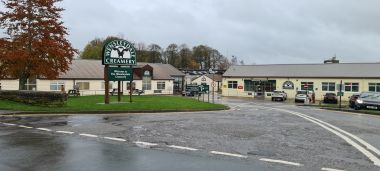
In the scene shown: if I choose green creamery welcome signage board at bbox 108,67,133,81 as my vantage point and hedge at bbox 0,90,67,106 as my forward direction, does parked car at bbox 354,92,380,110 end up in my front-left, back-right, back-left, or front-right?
back-left

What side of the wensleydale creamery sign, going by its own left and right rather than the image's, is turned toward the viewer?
front

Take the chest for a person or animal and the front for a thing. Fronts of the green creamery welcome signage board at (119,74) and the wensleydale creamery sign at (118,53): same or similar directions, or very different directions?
same or similar directions

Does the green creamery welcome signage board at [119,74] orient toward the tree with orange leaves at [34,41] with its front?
no

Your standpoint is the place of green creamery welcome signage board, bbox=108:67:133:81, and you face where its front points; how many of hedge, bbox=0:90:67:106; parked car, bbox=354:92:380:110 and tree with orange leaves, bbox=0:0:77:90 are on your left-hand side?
1

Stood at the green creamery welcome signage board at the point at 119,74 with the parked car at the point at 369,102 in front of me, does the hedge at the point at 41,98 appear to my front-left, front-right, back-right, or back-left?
back-right

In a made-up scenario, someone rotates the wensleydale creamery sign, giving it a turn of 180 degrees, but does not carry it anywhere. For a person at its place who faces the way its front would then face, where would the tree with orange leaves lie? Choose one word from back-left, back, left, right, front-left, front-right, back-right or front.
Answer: front-left

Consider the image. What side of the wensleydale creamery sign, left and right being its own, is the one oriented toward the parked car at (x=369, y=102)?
left

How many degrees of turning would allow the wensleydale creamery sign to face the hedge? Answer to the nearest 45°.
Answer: approximately 45° to its right

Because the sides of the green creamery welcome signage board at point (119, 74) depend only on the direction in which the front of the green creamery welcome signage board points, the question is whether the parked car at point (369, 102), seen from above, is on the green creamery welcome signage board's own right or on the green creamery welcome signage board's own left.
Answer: on the green creamery welcome signage board's own left

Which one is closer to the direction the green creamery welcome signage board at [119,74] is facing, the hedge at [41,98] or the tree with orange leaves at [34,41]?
the hedge

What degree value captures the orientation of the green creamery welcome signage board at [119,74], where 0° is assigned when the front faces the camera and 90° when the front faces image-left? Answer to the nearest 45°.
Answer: approximately 0°

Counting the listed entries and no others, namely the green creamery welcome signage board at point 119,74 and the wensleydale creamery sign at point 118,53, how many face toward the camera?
2
